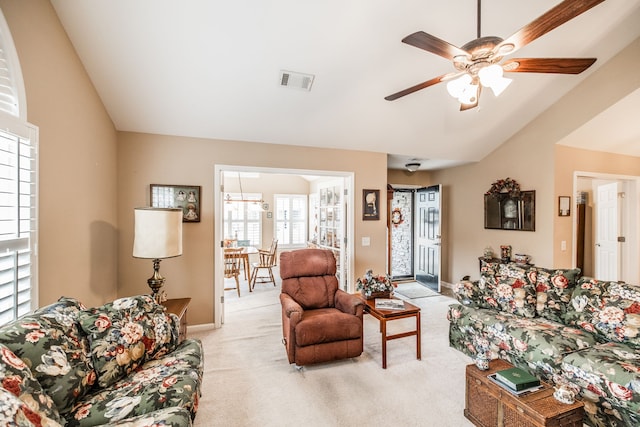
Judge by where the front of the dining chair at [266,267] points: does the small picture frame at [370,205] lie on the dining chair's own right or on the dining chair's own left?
on the dining chair's own left

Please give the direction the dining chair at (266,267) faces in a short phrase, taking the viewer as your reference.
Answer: facing to the left of the viewer

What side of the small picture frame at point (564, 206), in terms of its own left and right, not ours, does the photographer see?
front

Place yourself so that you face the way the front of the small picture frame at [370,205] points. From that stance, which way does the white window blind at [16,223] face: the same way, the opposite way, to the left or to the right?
to the left

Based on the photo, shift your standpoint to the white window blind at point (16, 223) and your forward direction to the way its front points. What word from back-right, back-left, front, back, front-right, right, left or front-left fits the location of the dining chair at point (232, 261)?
left

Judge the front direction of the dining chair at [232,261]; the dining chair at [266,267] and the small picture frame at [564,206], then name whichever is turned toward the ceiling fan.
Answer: the small picture frame

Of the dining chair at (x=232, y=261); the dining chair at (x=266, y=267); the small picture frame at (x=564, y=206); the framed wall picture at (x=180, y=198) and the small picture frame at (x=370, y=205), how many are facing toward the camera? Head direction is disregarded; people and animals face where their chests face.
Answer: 3

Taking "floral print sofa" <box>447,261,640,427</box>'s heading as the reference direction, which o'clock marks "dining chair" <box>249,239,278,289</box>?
The dining chair is roughly at 2 o'clock from the floral print sofa.

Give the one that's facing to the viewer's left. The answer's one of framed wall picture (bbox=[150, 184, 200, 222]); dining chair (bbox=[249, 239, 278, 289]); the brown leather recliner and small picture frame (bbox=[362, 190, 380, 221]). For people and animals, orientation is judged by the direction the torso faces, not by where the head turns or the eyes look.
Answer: the dining chair

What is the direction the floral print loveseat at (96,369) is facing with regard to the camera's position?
facing the viewer and to the right of the viewer

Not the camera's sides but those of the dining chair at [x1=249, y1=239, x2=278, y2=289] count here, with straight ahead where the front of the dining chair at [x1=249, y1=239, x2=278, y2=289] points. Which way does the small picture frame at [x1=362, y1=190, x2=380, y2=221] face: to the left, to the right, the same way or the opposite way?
to the left

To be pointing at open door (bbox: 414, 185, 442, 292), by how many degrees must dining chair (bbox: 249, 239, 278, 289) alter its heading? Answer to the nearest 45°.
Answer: approximately 180°

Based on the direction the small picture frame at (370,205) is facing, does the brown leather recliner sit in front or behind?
in front

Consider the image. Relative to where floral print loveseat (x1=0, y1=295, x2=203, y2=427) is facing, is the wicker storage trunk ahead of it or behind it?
ahead

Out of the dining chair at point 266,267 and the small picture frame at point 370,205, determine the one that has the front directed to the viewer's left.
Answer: the dining chair

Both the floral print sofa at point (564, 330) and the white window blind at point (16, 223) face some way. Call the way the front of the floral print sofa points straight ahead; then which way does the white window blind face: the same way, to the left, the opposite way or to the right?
the opposite way

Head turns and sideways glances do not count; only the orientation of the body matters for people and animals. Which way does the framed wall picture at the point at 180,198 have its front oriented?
toward the camera

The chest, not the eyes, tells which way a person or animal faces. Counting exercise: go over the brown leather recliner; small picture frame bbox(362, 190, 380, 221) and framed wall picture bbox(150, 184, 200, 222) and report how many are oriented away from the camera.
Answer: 0

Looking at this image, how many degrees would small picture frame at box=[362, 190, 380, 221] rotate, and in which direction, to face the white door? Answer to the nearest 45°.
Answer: approximately 90° to its left
